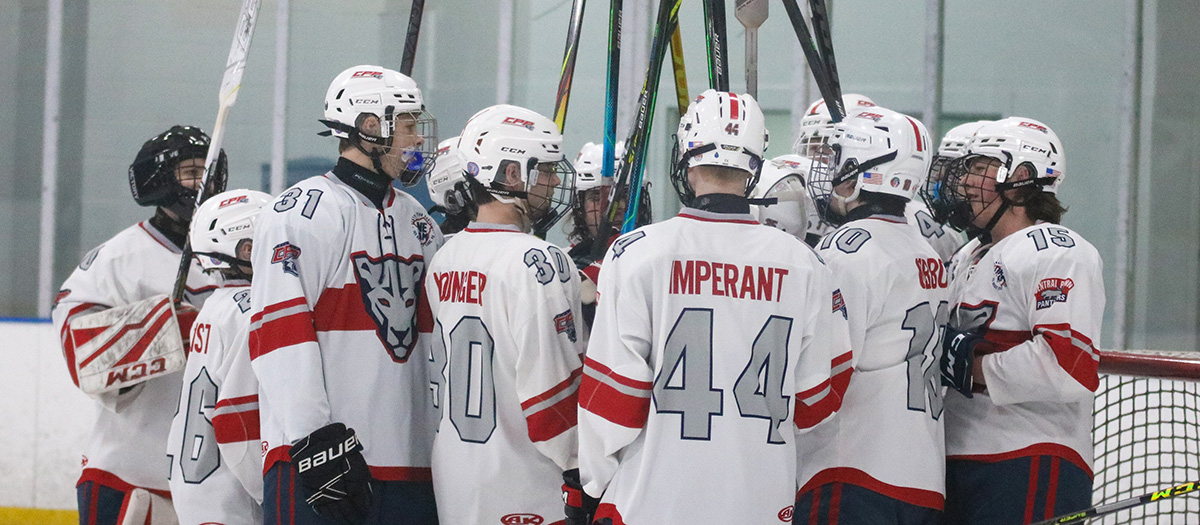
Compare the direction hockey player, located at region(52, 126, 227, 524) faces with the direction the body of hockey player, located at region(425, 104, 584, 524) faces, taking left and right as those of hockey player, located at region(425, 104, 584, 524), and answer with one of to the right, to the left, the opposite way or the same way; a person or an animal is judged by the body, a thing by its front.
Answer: to the right

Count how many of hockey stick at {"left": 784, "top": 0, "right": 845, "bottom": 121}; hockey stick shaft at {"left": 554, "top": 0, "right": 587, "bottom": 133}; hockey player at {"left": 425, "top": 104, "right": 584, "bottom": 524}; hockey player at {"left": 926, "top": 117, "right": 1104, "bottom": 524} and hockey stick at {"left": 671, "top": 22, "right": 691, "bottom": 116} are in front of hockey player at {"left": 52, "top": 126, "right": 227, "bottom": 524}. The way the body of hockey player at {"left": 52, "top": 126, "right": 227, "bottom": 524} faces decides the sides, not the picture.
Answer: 5

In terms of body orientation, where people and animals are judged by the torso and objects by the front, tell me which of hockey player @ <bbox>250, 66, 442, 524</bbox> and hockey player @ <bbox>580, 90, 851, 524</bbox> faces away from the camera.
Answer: hockey player @ <bbox>580, 90, 851, 524</bbox>

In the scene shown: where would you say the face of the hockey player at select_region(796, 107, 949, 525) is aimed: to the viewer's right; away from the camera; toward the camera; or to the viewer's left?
to the viewer's left

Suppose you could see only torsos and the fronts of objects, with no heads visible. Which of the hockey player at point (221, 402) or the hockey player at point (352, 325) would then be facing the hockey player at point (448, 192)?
the hockey player at point (221, 402)

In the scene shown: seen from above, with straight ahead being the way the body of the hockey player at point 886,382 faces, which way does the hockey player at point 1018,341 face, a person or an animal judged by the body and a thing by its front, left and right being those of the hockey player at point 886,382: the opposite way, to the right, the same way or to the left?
to the left

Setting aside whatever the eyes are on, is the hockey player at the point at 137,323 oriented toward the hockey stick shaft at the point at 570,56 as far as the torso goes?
yes

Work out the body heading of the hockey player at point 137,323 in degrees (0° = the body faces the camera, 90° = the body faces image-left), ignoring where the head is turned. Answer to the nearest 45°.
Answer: approximately 315°

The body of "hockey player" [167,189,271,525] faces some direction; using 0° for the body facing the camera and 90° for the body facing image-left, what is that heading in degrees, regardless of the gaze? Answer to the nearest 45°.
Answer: approximately 225°

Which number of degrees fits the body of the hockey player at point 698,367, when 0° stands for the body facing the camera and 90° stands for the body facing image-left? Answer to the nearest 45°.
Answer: approximately 180°

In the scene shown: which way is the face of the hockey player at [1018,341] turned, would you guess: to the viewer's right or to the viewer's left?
to the viewer's left

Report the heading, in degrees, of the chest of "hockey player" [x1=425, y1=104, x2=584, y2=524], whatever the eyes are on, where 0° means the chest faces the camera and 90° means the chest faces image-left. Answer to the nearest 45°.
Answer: approximately 225°
